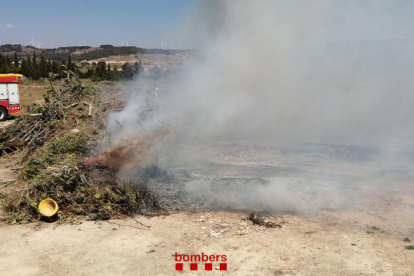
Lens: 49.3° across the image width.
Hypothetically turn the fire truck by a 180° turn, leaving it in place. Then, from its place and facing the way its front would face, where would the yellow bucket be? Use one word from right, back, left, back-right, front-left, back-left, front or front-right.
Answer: back-right

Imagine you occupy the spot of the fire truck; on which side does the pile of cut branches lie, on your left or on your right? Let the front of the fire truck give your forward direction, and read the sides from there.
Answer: on your left

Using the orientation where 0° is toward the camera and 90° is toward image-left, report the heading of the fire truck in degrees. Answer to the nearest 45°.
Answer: approximately 45°

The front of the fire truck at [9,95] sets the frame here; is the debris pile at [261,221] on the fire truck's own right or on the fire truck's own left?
on the fire truck's own left
